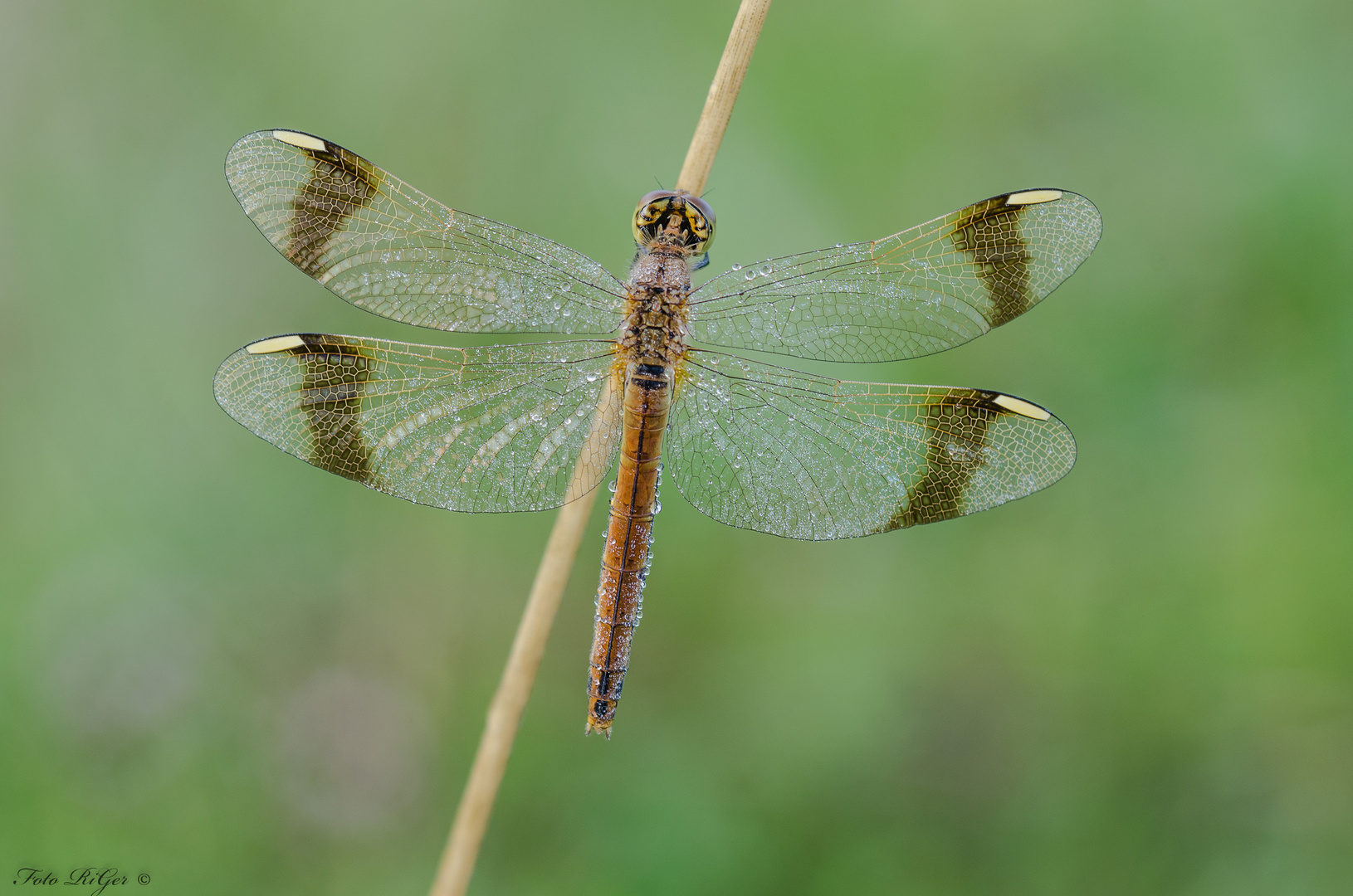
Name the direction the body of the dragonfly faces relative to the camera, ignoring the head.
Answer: away from the camera
